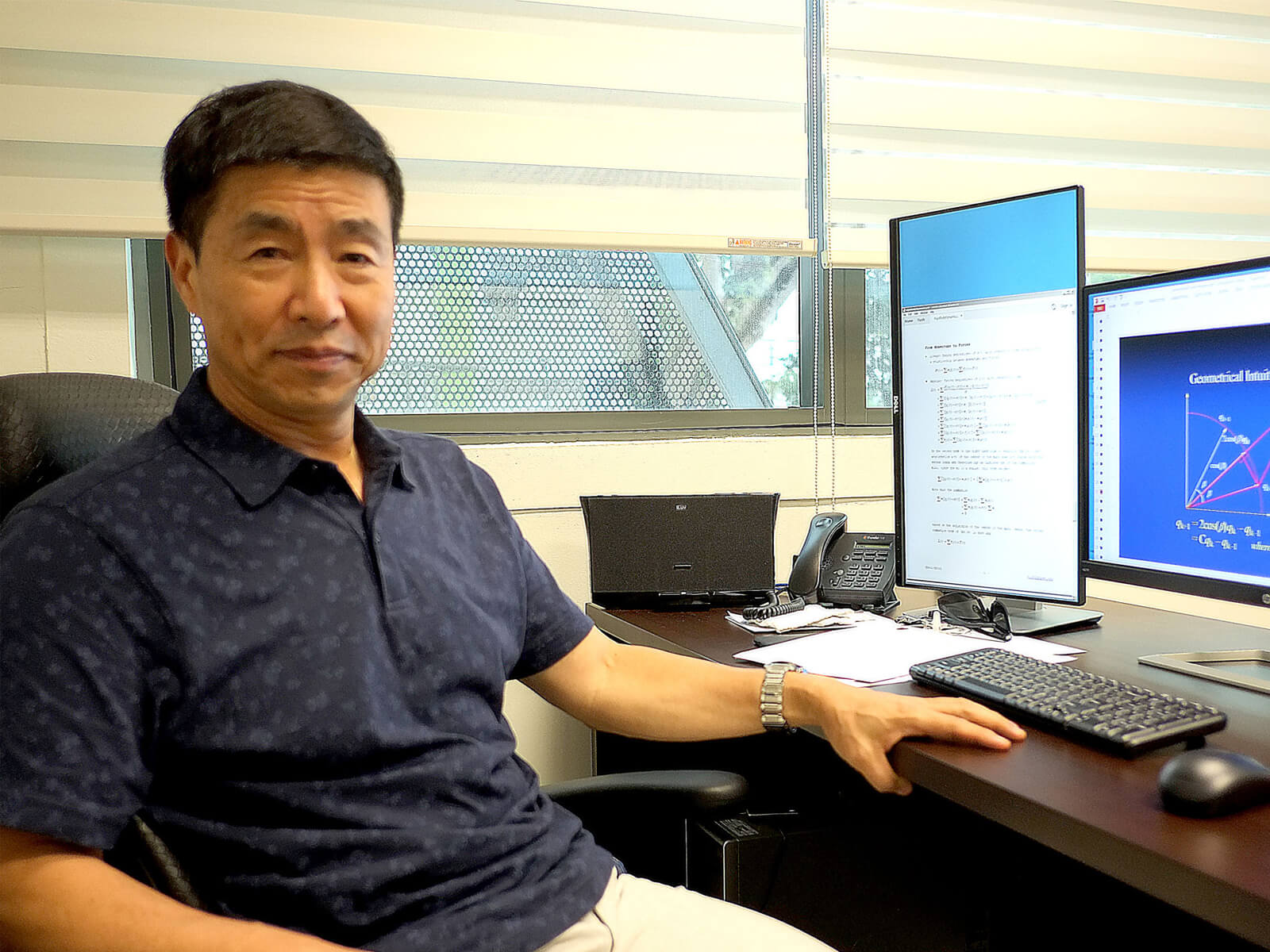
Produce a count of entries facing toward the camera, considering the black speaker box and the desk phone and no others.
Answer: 2

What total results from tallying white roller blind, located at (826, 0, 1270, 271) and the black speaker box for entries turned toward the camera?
2

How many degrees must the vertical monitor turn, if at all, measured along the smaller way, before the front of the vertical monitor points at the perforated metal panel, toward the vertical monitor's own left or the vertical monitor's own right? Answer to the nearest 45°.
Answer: approximately 45° to the vertical monitor's own right

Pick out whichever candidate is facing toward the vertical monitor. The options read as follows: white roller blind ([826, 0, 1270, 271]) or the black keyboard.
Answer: the white roller blind

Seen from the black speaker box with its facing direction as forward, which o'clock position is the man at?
The man is roughly at 1 o'clock from the black speaker box.

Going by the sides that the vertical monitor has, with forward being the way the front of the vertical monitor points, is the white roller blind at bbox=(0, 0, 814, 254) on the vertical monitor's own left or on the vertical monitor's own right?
on the vertical monitor's own right

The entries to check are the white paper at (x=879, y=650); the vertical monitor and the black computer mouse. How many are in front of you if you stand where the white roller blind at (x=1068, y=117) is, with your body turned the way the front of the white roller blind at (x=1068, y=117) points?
3

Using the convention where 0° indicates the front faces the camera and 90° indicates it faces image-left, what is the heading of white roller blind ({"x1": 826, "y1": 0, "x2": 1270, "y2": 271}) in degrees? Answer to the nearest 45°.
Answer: approximately 0°

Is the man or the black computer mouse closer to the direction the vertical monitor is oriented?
the man

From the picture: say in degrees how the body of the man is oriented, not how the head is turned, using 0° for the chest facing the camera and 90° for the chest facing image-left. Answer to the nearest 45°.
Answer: approximately 315°
